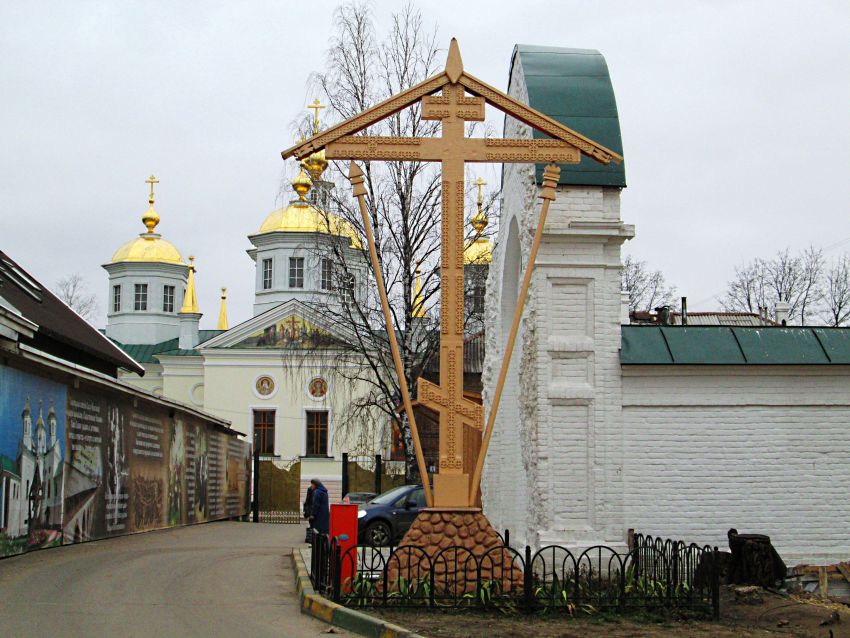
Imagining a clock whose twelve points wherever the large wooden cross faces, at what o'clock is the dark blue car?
The dark blue car is roughly at 6 o'clock from the large wooden cross.

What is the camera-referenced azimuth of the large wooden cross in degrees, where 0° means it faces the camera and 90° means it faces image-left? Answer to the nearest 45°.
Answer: approximately 0°

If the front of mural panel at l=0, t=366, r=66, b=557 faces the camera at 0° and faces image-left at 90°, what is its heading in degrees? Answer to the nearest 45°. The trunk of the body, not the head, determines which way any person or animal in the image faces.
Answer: approximately 315°

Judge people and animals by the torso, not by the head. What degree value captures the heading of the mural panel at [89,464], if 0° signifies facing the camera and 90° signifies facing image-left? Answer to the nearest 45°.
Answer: approximately 315°
